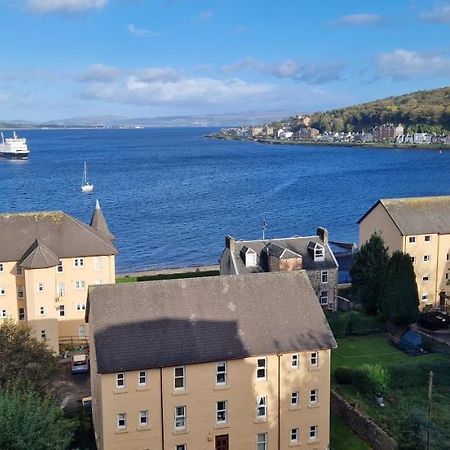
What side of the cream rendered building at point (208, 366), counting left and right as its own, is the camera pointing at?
front

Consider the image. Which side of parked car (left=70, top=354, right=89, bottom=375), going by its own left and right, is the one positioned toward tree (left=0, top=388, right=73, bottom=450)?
front

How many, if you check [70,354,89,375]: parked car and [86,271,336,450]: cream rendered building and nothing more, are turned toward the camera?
2

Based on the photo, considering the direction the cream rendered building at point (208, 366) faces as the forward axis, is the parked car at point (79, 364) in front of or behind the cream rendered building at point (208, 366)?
behind

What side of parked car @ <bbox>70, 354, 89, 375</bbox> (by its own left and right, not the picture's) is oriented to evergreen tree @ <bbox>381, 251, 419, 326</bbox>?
left

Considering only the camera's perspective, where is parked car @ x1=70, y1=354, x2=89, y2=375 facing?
facing the viewer

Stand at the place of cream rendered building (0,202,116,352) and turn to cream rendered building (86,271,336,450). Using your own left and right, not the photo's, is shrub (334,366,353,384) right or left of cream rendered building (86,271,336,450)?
left

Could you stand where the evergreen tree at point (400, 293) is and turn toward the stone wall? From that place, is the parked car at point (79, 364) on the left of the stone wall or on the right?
right

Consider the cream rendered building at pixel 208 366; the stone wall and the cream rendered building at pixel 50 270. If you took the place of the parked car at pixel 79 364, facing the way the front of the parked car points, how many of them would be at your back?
1

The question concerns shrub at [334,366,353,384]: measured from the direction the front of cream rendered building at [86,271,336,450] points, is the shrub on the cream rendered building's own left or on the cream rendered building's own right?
on the cream rendered building's own left

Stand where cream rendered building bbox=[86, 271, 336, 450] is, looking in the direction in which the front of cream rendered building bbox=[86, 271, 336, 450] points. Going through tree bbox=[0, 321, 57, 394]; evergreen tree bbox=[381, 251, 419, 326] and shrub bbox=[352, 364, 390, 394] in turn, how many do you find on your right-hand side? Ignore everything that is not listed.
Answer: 1

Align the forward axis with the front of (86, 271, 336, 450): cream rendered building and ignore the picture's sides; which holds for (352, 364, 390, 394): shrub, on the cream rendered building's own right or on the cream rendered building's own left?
on the cream rendered building's own left

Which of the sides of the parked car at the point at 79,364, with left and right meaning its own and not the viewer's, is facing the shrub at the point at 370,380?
left

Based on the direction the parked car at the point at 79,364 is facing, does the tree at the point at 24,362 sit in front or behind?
in front

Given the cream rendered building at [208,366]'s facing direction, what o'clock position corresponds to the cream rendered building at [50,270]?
the cream rendered building at [50,270] is roughly at 5 o'clock from the cream rendered building at [208,366].

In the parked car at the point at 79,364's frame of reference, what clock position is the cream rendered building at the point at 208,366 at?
The cream rendered building is roughly at 11 o'clock from the parked car.
